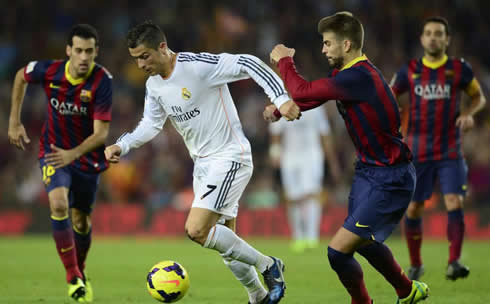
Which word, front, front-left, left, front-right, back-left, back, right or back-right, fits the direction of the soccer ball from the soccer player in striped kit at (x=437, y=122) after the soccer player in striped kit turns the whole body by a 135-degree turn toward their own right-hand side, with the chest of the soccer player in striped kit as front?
left

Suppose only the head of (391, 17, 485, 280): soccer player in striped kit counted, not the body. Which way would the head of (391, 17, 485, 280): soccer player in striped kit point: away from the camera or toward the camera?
toward the camera

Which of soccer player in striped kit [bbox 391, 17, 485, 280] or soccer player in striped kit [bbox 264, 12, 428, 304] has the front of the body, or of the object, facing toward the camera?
soccer player in striped kit [bbox 391, 17, 485, 280]

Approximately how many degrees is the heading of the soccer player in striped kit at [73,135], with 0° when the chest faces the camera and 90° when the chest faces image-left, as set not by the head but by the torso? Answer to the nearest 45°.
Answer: approximately 0°

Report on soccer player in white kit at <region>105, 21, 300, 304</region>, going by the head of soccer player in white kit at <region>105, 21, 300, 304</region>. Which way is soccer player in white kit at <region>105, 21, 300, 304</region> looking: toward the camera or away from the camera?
toward the camera

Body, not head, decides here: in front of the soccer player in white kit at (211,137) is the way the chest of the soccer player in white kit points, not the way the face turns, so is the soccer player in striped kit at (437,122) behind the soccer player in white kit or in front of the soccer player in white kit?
behind

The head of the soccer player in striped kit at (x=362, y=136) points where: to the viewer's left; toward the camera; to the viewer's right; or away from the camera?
to the viewer's left

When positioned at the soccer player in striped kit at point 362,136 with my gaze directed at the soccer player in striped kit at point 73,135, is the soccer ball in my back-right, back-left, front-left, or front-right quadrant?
front-left

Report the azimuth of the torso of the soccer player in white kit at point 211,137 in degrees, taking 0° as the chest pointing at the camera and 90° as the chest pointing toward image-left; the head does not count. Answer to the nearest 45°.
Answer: approximately 45°

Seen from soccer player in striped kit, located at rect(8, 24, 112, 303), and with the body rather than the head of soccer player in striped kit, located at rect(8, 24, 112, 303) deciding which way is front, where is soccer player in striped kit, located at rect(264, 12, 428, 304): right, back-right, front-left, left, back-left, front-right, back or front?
front-left

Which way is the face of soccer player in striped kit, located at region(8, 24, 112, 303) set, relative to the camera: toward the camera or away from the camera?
toward the camera

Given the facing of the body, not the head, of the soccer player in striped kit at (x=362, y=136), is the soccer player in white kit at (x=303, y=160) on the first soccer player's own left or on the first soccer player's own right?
on the first soccer player's own right

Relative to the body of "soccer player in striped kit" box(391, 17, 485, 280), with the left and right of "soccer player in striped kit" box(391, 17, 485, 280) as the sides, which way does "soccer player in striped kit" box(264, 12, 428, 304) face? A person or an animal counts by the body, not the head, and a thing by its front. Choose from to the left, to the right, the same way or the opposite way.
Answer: to the right

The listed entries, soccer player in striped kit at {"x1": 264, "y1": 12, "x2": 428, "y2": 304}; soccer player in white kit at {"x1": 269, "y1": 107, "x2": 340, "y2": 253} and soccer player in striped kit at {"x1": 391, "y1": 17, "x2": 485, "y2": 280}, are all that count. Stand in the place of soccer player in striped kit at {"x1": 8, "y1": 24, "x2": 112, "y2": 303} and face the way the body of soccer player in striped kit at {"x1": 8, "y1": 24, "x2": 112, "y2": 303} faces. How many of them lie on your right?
0

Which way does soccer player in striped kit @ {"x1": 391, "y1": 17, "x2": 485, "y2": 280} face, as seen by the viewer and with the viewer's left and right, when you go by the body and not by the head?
facing the viewer

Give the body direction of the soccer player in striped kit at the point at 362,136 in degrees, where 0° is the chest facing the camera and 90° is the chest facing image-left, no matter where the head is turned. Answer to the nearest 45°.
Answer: approximately 90°

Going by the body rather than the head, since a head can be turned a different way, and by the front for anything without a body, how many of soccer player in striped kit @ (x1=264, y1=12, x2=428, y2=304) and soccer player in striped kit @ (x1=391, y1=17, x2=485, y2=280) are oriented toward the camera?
1

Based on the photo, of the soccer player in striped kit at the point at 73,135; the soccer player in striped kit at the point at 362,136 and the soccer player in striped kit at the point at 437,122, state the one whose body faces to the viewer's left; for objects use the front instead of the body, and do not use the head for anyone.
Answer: the soccer player in striped kit at the point at 362,136
